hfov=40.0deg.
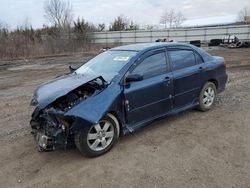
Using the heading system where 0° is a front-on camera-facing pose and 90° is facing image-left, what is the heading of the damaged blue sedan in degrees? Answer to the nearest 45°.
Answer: approximately 45°
